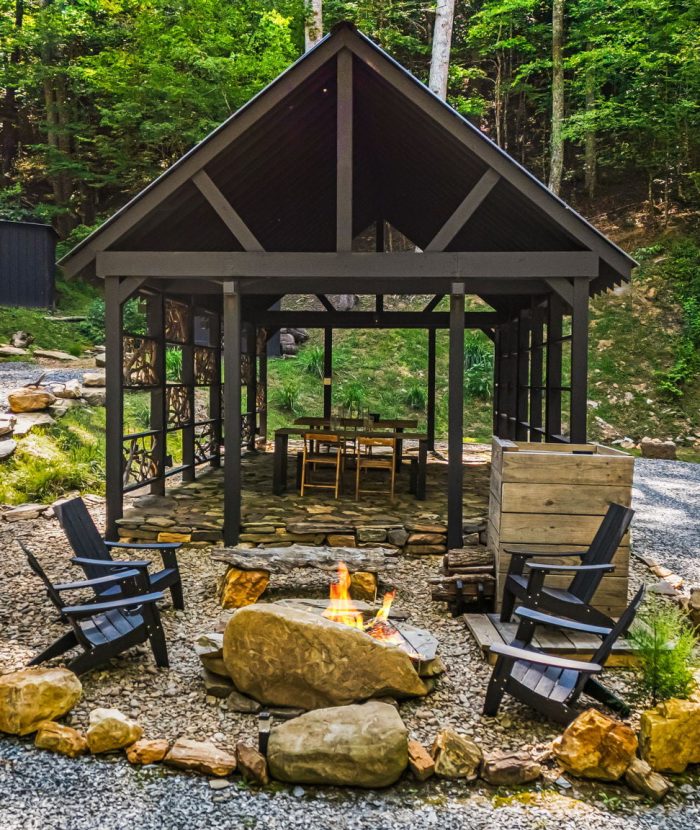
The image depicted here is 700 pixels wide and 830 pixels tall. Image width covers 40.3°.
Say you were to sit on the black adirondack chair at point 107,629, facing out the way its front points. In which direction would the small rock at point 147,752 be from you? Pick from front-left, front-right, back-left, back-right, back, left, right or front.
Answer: back-right

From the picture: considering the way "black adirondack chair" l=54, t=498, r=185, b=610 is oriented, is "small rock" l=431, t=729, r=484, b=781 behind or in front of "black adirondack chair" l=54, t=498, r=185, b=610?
in front

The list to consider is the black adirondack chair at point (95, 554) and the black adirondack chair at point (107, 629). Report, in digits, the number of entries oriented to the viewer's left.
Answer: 0

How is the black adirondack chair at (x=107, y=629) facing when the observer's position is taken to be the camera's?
facing away from the viewer and to the right of the viewer

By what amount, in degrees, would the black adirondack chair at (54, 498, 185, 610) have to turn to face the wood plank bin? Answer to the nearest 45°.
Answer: approximately 45° to its left

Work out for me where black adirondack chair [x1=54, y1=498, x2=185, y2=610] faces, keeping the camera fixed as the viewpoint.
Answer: facing the viewer and to the right of the viewer

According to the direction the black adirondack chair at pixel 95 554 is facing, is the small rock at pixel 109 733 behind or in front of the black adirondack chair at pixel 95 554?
in front

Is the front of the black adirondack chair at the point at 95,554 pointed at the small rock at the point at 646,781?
yes

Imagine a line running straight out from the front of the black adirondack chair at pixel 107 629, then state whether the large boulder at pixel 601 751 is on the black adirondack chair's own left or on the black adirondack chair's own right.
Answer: on the black adirondack chair's own right

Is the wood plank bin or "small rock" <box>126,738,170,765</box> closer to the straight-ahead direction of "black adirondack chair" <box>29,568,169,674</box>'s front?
the wood plank bin

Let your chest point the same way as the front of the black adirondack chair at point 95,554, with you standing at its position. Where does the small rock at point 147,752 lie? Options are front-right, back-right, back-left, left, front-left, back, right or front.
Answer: front-right

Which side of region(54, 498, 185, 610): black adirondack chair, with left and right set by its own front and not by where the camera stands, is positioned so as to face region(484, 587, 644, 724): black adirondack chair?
front

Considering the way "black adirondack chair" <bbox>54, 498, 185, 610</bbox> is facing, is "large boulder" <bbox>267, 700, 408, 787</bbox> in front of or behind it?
in front

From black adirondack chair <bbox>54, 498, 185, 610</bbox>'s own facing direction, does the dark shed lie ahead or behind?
behind

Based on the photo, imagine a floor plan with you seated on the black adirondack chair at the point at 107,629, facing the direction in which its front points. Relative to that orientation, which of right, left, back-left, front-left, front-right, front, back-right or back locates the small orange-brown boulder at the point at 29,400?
front-left
